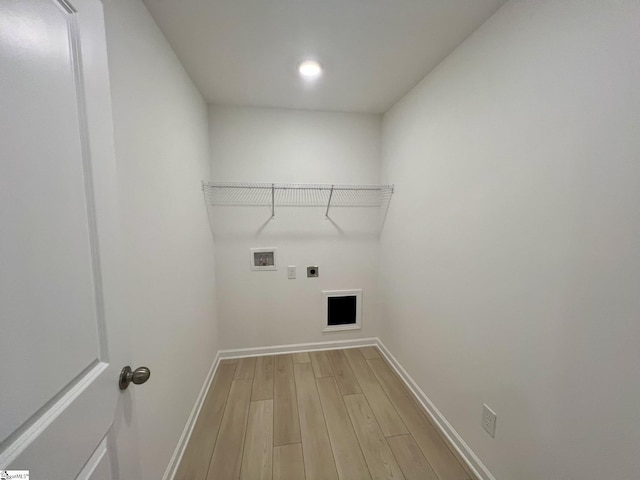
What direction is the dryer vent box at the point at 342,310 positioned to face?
toward the camera

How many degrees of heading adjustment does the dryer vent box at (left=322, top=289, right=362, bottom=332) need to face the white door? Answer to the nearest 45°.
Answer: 0° — it already faces it

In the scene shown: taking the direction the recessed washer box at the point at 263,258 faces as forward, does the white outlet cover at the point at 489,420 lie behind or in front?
in front

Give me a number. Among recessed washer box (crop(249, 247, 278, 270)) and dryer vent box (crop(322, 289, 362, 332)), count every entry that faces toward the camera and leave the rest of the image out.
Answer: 2
